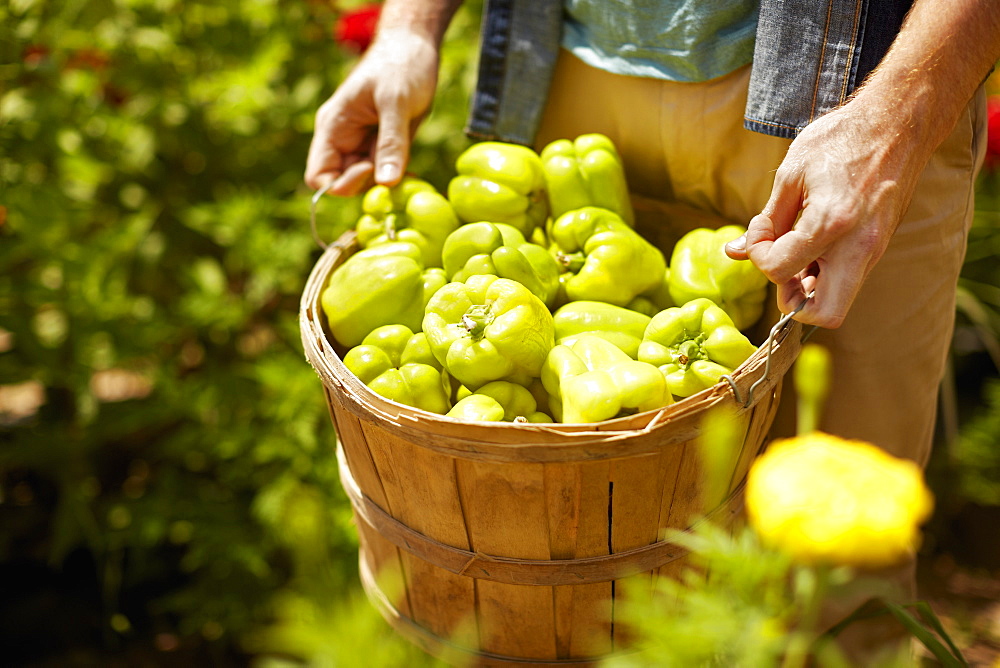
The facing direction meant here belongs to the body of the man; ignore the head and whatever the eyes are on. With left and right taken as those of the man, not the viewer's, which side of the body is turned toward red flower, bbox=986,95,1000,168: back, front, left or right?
back

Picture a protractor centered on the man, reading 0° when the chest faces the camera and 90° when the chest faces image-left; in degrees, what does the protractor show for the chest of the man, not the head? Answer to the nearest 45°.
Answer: approximately 45°

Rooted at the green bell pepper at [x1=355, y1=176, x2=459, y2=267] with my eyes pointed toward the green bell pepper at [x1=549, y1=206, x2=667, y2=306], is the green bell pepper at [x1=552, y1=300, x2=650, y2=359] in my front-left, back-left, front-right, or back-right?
front-right

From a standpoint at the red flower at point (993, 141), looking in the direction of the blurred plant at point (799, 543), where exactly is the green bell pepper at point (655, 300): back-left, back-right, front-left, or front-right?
front-right

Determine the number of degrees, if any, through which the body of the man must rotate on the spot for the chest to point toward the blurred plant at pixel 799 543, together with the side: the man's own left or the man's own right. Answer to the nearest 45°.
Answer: approximately 45° to the man's own left

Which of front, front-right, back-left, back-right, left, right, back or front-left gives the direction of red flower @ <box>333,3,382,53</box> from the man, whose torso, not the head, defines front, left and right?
right
